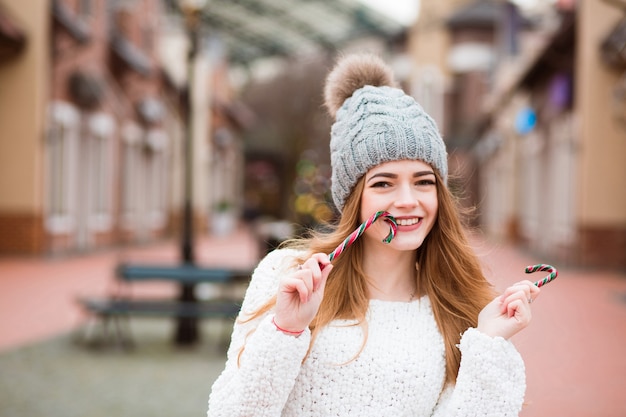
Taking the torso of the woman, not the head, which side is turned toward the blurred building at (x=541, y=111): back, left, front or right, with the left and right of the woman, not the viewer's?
back

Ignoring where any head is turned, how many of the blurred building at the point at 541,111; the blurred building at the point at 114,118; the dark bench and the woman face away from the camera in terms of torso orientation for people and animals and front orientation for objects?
0

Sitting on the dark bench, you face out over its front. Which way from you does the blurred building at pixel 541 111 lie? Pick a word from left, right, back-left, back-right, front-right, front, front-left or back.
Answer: back

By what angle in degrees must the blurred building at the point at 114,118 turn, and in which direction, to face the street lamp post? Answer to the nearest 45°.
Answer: approximately 45° to its right

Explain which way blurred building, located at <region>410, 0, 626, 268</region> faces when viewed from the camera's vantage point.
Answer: facing the viewer and to the left of the viewer

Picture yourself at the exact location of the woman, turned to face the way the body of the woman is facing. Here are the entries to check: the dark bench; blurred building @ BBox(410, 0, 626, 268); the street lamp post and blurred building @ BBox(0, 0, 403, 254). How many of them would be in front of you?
0

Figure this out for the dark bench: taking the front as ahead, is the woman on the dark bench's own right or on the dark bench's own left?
on the dark bench's own left

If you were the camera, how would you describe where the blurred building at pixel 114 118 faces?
facing the viewer and to the right of the viewer

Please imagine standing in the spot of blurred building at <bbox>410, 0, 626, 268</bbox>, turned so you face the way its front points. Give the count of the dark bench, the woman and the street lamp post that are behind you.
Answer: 0

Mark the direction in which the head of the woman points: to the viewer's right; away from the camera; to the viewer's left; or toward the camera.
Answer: toward the camera

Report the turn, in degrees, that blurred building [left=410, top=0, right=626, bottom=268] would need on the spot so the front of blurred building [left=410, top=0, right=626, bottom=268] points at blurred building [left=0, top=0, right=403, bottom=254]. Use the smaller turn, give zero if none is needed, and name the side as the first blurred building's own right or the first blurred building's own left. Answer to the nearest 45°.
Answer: approximately 45° to the first blurred building's own right

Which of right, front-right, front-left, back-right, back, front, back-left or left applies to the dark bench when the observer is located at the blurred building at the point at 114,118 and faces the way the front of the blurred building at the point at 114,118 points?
front-right

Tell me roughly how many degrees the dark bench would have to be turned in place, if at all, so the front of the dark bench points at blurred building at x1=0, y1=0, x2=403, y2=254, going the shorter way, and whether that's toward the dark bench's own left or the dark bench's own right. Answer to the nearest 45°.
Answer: approximately 135° to the dark bench's own right

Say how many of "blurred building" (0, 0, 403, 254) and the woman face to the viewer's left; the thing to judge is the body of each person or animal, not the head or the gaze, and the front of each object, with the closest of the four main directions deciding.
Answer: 0

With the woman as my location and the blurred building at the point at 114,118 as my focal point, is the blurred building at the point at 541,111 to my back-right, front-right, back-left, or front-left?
front-right

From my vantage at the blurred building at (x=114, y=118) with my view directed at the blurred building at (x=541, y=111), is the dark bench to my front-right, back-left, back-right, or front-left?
front-right

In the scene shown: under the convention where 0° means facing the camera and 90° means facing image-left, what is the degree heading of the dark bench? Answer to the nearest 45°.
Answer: approximately 45°
